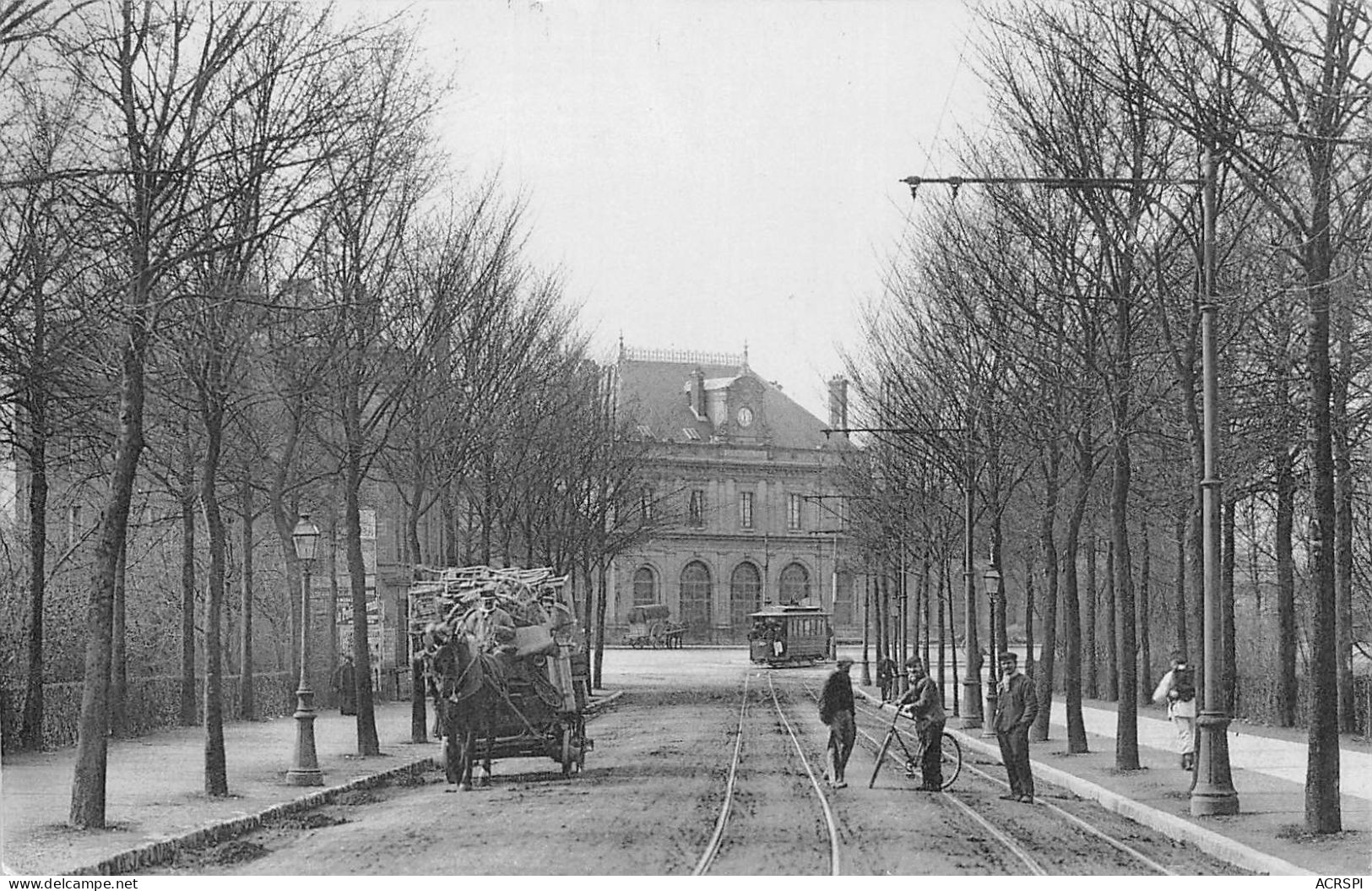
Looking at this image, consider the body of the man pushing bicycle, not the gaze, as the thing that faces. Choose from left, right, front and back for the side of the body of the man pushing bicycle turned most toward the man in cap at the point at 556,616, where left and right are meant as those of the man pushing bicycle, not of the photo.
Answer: right

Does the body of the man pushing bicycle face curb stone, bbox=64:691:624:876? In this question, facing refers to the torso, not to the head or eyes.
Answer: yes

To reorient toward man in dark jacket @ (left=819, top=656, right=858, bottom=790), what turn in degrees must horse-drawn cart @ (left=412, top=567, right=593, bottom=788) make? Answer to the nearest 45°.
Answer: approximately 90° to its left

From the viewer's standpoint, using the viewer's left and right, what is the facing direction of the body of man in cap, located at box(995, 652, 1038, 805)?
facing the viewer and to the left of the viewer

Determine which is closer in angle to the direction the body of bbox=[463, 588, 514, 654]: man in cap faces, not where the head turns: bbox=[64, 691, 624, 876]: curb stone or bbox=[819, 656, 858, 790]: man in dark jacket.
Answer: the curb stone
